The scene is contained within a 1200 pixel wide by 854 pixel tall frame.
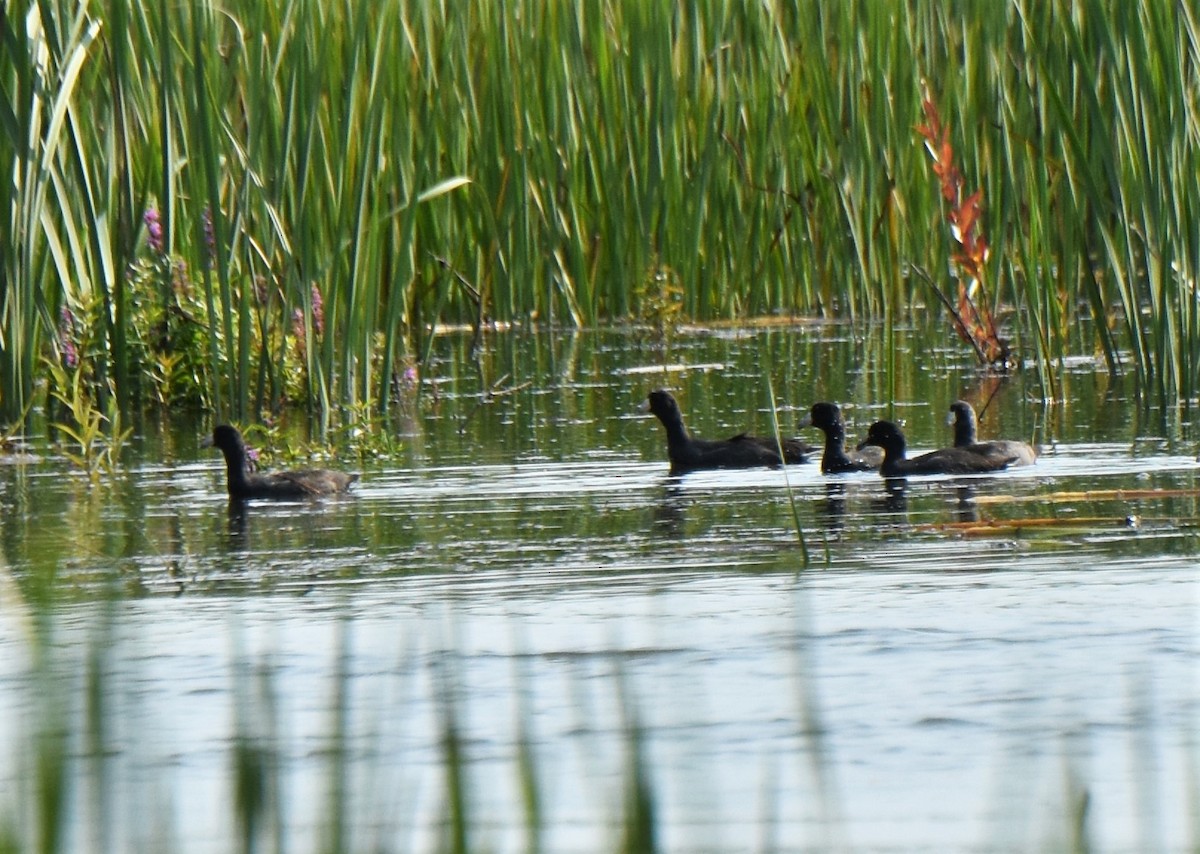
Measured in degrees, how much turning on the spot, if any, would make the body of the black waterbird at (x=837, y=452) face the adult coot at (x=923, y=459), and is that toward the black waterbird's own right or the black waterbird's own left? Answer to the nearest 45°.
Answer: approximately 135° to the black waterbird's own left

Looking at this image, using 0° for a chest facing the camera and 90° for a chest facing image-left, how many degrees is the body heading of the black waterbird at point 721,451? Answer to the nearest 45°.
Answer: approximately 90°

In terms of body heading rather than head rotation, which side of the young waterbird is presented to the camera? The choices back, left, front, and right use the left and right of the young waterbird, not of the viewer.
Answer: left

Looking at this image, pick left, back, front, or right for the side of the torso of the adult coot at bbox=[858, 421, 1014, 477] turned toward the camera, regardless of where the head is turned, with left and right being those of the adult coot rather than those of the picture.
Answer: left

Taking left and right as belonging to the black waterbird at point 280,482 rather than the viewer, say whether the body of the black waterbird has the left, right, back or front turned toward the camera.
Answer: left

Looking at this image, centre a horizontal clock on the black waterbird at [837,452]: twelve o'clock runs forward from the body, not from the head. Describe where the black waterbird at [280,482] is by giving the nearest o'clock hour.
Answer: the black waterbird at [280,482] is roughly at 11 o'clock from the black waterbird at [837,452].

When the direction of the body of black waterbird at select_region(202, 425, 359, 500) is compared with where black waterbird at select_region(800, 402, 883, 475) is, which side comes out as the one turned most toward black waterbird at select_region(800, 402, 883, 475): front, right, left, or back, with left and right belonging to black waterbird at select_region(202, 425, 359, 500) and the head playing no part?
back

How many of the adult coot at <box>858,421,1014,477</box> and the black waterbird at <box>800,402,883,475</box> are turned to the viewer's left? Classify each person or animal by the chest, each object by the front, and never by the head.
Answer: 2

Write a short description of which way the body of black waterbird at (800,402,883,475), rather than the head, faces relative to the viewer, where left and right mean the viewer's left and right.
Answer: facing to the left of the viewer
